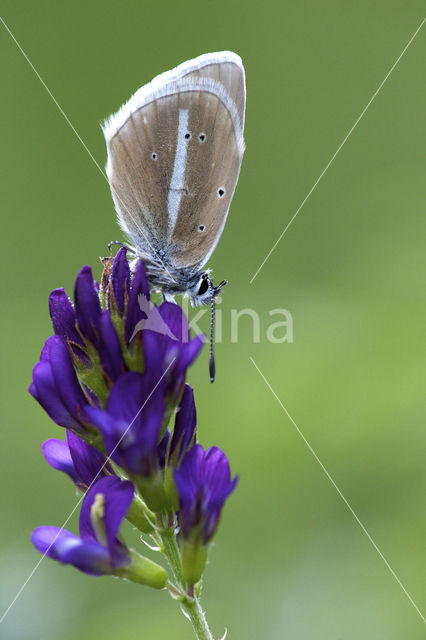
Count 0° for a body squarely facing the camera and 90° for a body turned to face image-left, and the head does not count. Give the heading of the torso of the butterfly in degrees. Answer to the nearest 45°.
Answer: approximately 270°
